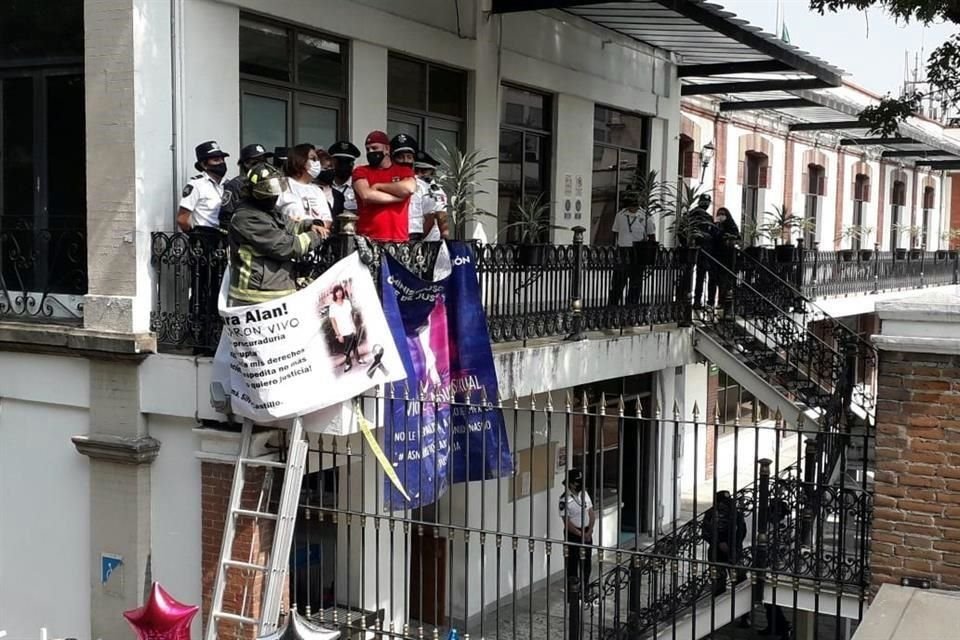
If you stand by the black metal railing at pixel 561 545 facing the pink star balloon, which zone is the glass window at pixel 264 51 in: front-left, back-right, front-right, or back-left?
front-right

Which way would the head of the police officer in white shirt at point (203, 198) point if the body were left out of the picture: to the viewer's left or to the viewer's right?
to the viewer's right

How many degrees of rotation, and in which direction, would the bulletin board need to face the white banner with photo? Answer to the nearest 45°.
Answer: approximately 45° to its right

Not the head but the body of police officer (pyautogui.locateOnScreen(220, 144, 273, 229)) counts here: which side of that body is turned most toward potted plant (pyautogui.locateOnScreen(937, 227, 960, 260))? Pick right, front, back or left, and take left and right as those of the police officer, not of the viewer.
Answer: left

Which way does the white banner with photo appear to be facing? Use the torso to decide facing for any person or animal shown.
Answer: toward the camera

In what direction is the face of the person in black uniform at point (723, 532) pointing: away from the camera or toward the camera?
away from the camera

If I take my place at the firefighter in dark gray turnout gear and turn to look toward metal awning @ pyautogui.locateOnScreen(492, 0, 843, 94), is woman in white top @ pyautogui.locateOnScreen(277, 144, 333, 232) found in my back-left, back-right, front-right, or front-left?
front-left

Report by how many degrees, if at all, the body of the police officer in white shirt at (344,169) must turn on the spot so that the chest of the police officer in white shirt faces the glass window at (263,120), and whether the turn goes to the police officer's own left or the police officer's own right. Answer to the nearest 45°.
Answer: approximately 135° to the police officer's own right

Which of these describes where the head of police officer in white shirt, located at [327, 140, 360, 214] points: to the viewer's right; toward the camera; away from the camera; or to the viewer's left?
toward the camera

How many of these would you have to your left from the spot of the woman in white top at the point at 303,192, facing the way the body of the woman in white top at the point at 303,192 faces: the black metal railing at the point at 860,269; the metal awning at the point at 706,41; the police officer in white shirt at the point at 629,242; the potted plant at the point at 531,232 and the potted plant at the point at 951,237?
5

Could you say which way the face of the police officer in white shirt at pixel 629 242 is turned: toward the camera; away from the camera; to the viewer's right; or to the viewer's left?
toward the camera

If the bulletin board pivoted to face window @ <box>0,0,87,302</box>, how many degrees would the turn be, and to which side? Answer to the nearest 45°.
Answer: approximately 90° to its right

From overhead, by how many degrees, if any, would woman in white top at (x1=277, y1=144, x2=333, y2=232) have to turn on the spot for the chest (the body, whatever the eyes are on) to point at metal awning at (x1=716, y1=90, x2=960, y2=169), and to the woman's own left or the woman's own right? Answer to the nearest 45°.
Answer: approximately 90° to the woman's own left

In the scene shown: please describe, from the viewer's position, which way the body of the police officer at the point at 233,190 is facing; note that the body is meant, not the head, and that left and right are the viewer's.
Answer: facing the viewer and to the right of the viewer

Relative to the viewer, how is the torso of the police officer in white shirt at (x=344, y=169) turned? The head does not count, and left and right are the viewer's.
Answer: facing the viewer
